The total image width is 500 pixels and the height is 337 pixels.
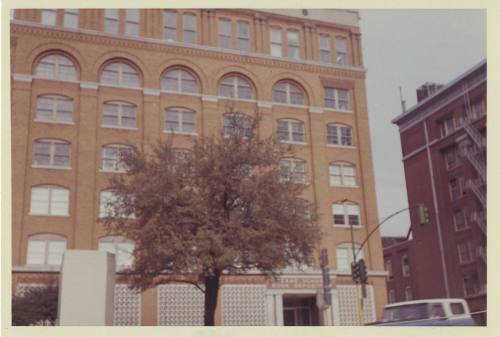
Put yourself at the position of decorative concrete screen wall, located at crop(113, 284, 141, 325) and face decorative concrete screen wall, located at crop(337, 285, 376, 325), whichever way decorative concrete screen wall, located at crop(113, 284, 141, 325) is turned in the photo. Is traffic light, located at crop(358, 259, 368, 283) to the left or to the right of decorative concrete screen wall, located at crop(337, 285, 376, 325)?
right
